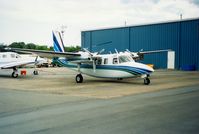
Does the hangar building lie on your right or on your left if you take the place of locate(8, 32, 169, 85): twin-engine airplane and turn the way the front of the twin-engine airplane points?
on your left

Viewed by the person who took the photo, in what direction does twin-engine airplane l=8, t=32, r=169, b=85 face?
facing the viewer and to the right of the viewer

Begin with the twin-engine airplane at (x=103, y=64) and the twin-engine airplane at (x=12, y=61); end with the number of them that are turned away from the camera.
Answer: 0

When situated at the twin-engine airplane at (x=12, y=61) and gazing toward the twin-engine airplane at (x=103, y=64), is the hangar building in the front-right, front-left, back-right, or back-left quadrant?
front-left

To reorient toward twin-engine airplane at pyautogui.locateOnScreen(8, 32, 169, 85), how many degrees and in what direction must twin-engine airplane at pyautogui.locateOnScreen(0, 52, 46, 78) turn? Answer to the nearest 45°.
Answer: approximately 45° to its right

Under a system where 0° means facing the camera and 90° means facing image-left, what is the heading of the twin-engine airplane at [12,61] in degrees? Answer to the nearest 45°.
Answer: approximately 270°

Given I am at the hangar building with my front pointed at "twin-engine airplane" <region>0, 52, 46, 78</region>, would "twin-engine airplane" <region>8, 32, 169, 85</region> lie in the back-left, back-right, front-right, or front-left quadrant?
front-left

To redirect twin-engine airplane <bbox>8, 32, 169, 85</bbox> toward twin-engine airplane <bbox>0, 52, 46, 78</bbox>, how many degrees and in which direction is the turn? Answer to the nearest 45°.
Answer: approximately 180°
